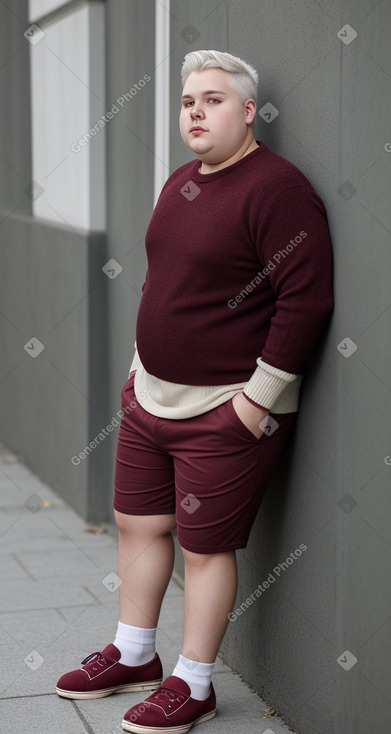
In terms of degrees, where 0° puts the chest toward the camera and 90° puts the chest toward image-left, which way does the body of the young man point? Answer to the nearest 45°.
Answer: approximately 45°

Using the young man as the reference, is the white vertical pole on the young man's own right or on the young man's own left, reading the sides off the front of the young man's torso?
on the young man's own right
